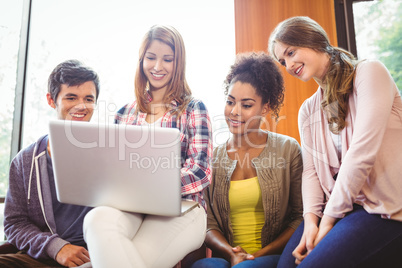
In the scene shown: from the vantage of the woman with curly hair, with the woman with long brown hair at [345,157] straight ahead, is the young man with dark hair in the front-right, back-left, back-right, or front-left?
back-right

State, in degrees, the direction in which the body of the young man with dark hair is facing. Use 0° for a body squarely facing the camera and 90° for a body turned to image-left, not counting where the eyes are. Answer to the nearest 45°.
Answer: approximately 315°

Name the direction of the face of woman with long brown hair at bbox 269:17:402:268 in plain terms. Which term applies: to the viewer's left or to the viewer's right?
to the viewer's left

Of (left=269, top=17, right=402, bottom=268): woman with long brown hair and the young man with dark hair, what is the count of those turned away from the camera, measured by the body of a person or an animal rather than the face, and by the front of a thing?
0

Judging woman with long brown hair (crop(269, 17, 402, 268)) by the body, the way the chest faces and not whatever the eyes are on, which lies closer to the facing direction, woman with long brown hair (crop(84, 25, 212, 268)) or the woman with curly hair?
the woman with long brown hair

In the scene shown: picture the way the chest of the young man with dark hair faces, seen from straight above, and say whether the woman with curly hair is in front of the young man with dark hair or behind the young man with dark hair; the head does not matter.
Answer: in front

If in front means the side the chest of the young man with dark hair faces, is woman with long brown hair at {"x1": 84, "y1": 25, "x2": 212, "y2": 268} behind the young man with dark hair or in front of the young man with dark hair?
in front

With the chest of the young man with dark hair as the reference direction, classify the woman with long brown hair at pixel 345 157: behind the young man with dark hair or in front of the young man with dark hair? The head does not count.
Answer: in front
